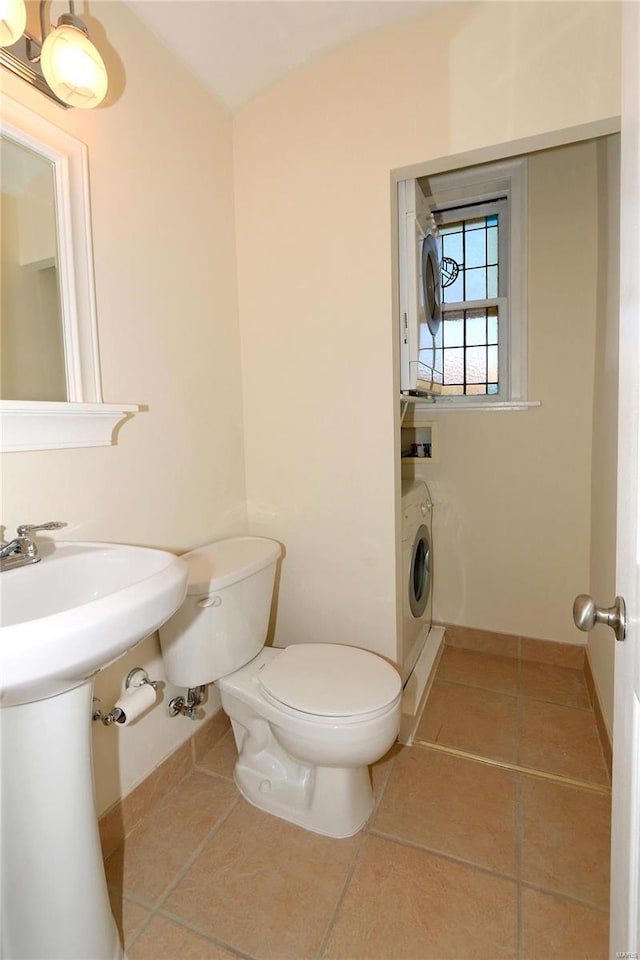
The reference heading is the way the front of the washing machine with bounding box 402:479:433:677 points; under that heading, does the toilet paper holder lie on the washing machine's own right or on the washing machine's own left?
on the washing machine's own right

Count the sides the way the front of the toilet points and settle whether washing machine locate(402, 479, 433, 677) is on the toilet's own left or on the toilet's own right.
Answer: on the toilet's own left

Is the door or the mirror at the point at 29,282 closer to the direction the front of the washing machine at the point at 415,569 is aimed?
the door

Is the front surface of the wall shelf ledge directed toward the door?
yes

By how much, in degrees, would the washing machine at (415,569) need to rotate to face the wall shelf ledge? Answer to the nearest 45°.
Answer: approximately 135° to its right

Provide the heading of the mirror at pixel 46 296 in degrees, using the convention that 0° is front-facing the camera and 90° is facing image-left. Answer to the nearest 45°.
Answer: approximately 315°

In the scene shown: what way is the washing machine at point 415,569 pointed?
to the viewer's right

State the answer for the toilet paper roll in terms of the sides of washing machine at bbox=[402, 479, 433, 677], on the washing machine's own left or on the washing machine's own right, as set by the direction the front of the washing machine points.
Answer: on the washing machine's own right
